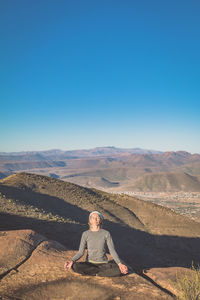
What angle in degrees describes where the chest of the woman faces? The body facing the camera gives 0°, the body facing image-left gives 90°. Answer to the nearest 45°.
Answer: approximately 0°
